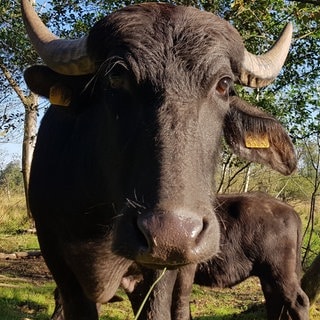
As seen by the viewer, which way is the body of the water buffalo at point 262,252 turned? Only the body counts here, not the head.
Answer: to the viewer's left

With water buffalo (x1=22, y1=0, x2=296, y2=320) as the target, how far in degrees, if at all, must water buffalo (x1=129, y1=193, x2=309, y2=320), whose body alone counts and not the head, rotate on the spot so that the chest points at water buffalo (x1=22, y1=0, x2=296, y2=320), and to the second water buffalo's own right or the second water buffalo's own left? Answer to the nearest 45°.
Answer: approximately 90° to the second water buffalo's own left

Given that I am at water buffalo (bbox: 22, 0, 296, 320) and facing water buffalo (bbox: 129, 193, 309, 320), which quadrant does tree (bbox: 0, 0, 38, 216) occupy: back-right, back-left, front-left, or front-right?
front-left

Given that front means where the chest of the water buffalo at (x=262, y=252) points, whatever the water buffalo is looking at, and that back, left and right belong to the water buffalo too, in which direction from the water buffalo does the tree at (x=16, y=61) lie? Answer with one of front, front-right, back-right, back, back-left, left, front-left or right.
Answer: front-right
